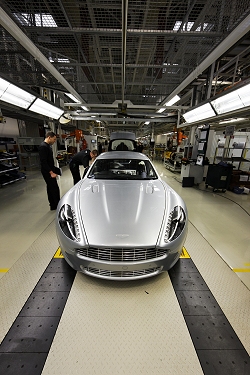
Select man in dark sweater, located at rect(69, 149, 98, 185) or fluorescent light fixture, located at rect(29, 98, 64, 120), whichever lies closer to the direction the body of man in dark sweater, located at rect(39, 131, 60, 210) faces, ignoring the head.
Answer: the man in dark sweater

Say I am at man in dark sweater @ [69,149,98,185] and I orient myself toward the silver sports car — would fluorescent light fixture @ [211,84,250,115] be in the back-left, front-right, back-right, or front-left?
front-left

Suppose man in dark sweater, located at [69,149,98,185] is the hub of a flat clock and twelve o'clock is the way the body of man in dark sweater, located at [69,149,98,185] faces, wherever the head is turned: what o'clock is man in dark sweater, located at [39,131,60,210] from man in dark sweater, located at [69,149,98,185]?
man in dark sweater, located at [39,131,60,210] is roughly at 4 o'clock from man in dark sweater, located at [69,149,98,185].

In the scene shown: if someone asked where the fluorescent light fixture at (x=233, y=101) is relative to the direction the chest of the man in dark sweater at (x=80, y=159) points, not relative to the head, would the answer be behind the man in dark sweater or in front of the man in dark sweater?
in front

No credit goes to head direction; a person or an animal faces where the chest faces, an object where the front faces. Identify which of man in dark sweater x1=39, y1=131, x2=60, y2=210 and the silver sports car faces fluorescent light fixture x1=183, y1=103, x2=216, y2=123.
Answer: the man in dark sweater

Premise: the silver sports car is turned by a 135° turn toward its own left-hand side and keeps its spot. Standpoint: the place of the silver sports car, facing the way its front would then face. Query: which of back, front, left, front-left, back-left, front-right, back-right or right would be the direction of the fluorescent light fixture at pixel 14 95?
left

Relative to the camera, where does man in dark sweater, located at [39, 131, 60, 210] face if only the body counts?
to the viewer's right

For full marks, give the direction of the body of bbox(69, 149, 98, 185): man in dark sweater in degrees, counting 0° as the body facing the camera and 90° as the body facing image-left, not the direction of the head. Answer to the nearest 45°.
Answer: approximately 270°

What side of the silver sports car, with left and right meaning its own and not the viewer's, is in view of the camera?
front

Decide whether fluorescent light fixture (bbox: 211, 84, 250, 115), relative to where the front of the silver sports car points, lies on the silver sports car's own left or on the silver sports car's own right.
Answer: on the silver sports car's own left

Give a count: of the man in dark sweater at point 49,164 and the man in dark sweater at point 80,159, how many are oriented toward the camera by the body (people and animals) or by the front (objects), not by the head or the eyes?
0
